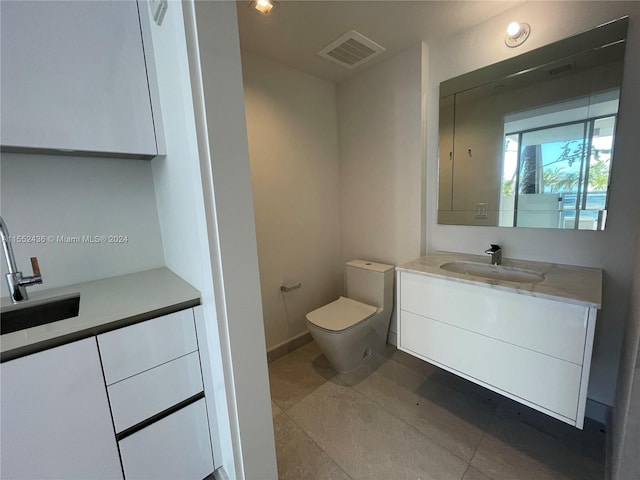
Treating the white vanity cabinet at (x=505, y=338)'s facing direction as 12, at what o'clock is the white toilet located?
The white toilet is roughly at 2 o'clock from the white vanity cabinet.

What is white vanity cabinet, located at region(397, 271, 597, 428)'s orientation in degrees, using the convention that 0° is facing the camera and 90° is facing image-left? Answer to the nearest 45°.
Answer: approximately 45°

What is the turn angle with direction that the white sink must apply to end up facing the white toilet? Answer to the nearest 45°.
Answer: approximately 45° to its right
